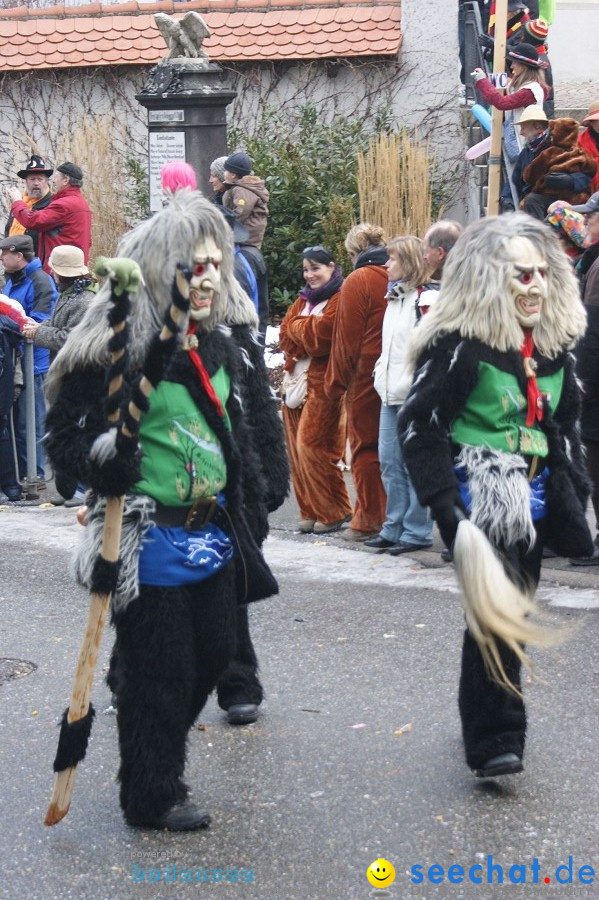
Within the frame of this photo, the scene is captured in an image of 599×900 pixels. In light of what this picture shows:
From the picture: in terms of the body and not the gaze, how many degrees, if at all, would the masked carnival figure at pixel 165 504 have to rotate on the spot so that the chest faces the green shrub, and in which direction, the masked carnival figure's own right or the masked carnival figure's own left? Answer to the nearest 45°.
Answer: approximately 135° to the masked carnival figure's own left

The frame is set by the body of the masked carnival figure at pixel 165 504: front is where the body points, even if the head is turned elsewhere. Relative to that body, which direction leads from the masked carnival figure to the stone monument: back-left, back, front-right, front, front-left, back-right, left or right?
back-left

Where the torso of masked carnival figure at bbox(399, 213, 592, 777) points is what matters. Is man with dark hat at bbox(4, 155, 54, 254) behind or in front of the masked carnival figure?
behind

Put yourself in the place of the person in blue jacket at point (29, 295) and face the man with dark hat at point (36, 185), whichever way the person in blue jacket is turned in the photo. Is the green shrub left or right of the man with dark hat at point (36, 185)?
right

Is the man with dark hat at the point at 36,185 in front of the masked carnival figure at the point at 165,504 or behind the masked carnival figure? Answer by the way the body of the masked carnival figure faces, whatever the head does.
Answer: behind

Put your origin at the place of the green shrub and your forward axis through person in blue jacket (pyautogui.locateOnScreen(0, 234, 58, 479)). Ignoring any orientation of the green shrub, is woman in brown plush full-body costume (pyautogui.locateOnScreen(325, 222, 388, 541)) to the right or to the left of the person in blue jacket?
left

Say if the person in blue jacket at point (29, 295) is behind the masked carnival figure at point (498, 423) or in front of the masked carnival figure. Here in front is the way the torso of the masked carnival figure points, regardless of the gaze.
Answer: behind

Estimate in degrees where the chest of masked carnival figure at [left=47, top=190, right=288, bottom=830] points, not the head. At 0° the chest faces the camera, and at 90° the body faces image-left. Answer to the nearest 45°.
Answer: approximately 315°

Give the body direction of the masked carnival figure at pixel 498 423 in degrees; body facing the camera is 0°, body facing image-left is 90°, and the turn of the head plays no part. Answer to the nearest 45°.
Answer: approximately 315°

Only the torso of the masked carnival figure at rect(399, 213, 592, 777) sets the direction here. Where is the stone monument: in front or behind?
behind

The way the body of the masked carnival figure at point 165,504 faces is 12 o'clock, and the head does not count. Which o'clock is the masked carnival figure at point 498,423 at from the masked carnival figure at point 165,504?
the masked carnival figure at point 498,423 is roughly at 10 o'clock from the masked carnival figure at point 165,504.
